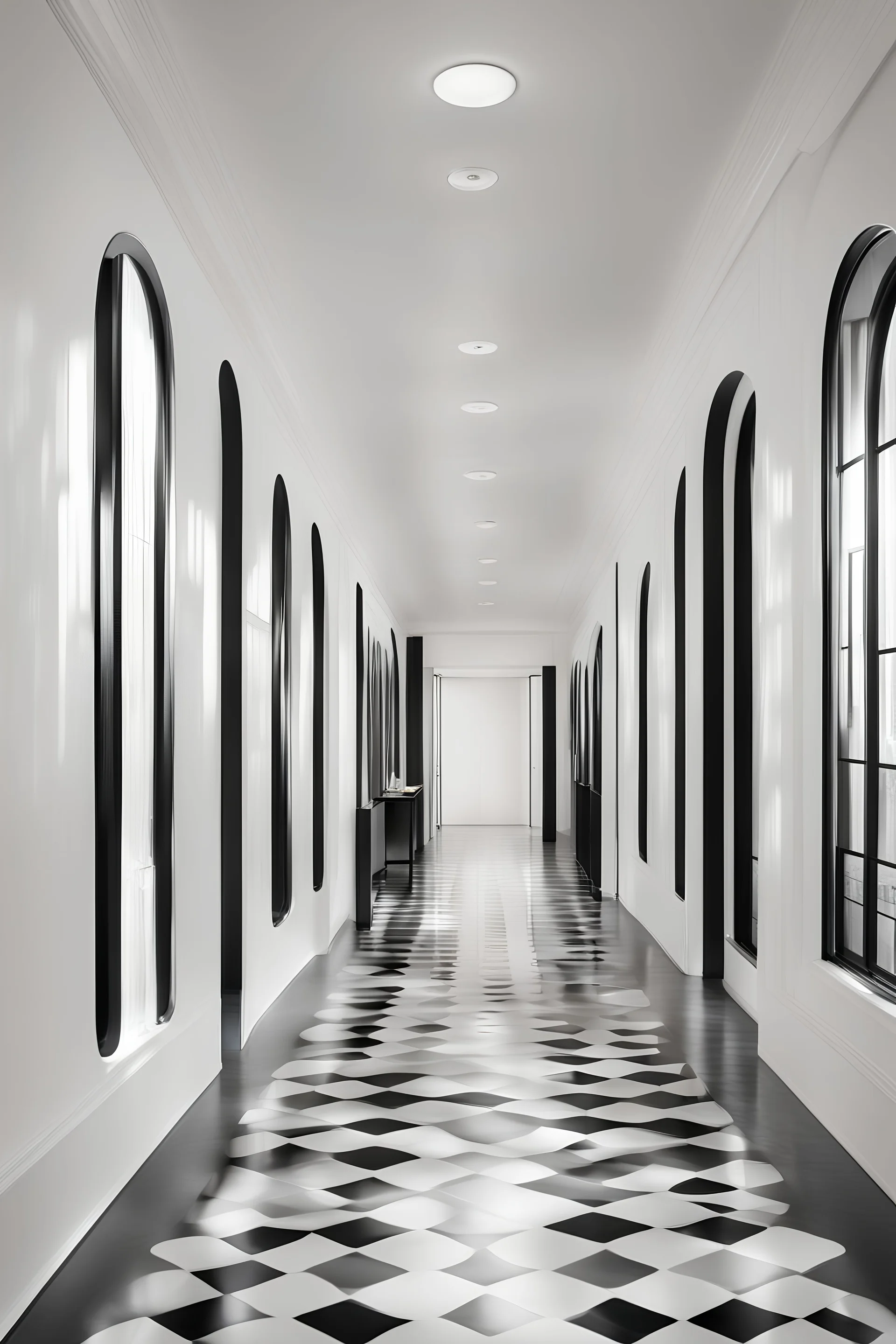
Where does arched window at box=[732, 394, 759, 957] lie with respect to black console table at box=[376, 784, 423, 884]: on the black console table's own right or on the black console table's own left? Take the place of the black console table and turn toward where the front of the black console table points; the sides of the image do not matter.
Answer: on the black console table's own right

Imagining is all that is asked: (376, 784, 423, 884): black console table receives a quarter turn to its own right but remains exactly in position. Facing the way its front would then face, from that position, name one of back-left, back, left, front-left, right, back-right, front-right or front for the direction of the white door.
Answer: back

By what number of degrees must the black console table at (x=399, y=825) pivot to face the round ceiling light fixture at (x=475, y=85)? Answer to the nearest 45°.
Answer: approximately 90° to its right

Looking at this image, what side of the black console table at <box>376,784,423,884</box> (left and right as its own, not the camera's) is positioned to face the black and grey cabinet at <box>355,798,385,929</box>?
right

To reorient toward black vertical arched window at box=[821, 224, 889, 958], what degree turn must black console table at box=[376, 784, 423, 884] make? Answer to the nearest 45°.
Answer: approximately 90° to its right

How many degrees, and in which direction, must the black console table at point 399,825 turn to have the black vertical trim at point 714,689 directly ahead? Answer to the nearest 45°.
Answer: approximately 90° to its right

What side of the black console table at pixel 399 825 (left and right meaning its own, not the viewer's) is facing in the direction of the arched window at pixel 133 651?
right

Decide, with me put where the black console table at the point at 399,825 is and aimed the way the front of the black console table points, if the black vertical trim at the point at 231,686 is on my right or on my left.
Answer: on my right

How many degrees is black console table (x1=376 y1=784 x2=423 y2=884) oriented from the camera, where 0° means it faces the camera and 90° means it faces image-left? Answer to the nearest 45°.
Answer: approximately 270°
